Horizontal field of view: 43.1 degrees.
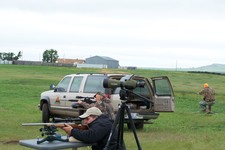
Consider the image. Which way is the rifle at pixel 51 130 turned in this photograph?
to the viewer's left
